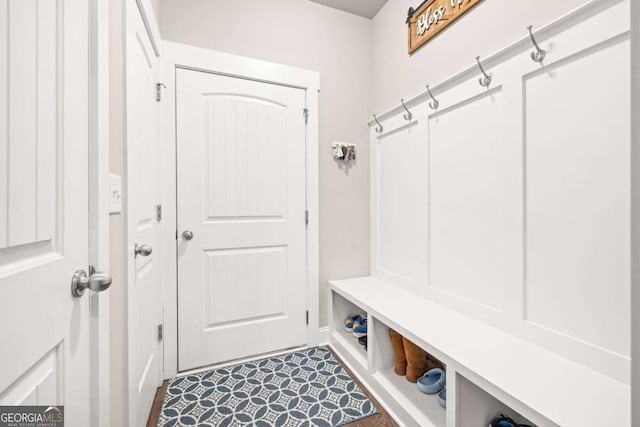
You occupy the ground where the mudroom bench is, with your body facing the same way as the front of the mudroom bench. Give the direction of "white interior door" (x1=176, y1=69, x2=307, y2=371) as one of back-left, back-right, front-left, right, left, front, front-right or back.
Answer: front-right

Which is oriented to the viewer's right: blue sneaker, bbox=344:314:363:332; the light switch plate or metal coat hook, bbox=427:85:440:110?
the light switch plate

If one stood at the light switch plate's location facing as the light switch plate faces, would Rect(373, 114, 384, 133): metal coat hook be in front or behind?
in front

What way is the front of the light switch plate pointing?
to the viewer's right

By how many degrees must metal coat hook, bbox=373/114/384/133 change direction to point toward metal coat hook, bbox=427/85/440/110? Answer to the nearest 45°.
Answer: approximately 90° to its left

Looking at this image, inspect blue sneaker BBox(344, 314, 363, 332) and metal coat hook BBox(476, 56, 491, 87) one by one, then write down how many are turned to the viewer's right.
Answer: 0

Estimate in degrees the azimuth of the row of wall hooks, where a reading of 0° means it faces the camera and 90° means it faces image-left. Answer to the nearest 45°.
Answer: approximately 45°
